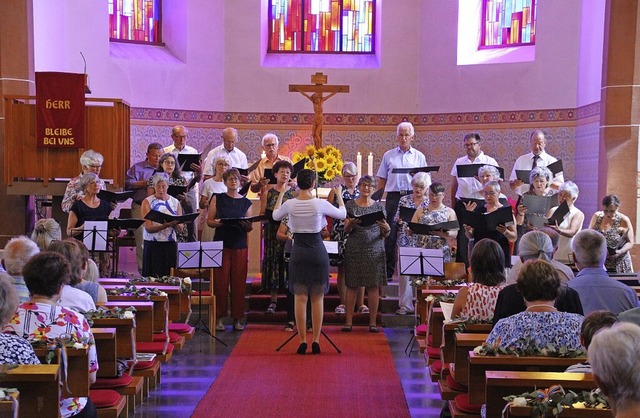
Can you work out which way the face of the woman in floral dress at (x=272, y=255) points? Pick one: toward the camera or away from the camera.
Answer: toward the camera

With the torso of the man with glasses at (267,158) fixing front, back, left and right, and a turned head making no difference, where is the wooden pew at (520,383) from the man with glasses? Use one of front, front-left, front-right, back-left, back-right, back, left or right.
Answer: front

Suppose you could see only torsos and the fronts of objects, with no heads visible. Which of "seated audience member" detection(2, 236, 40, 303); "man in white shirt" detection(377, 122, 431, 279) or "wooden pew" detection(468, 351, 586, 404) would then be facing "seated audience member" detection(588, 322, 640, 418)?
the man in white shirt

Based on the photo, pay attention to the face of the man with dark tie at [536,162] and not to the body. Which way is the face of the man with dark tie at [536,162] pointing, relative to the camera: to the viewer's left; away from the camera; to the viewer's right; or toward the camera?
toward the camera

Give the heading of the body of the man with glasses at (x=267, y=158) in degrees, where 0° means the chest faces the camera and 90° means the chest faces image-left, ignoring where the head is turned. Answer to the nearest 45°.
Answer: approximately 0°

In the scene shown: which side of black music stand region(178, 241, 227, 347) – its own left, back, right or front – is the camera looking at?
back

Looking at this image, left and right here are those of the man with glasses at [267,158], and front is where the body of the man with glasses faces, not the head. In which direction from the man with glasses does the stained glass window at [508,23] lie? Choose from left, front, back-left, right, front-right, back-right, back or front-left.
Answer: back-left

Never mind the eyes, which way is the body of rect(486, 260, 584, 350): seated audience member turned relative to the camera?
away from the camera

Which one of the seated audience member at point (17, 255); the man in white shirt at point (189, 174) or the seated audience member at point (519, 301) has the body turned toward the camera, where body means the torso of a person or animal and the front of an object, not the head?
the man in white shirt

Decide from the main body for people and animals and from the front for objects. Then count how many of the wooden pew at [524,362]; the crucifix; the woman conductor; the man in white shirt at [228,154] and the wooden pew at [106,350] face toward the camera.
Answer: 2

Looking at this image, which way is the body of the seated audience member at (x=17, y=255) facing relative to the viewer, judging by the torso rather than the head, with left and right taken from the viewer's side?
facing away from the viewer

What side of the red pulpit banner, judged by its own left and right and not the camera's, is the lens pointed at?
front

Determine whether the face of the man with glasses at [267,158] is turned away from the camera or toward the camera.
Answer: toward the camera

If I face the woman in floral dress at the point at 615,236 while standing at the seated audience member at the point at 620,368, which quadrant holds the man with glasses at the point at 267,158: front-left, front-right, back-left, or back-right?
front-left

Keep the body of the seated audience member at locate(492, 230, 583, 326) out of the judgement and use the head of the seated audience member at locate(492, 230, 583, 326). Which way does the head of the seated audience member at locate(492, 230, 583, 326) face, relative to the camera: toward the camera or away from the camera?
away from the camera

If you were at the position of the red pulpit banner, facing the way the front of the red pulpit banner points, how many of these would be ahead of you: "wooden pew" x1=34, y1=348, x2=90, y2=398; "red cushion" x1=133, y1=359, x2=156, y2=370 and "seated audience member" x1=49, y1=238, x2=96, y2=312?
3

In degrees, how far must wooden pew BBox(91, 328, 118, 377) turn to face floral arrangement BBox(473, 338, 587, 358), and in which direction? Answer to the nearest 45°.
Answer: approximately 135° to its right

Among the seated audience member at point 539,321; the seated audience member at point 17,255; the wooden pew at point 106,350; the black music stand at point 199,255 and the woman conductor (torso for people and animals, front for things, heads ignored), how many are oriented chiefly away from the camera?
5

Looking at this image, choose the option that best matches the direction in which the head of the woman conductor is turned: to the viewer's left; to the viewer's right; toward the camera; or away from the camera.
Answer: away from the camera

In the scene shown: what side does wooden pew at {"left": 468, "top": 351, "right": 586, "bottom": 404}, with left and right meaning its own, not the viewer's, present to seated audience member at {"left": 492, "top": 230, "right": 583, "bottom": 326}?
front

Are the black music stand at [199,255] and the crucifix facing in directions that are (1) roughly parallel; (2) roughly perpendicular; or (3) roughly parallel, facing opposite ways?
roughly parallel, facing opposite ways
